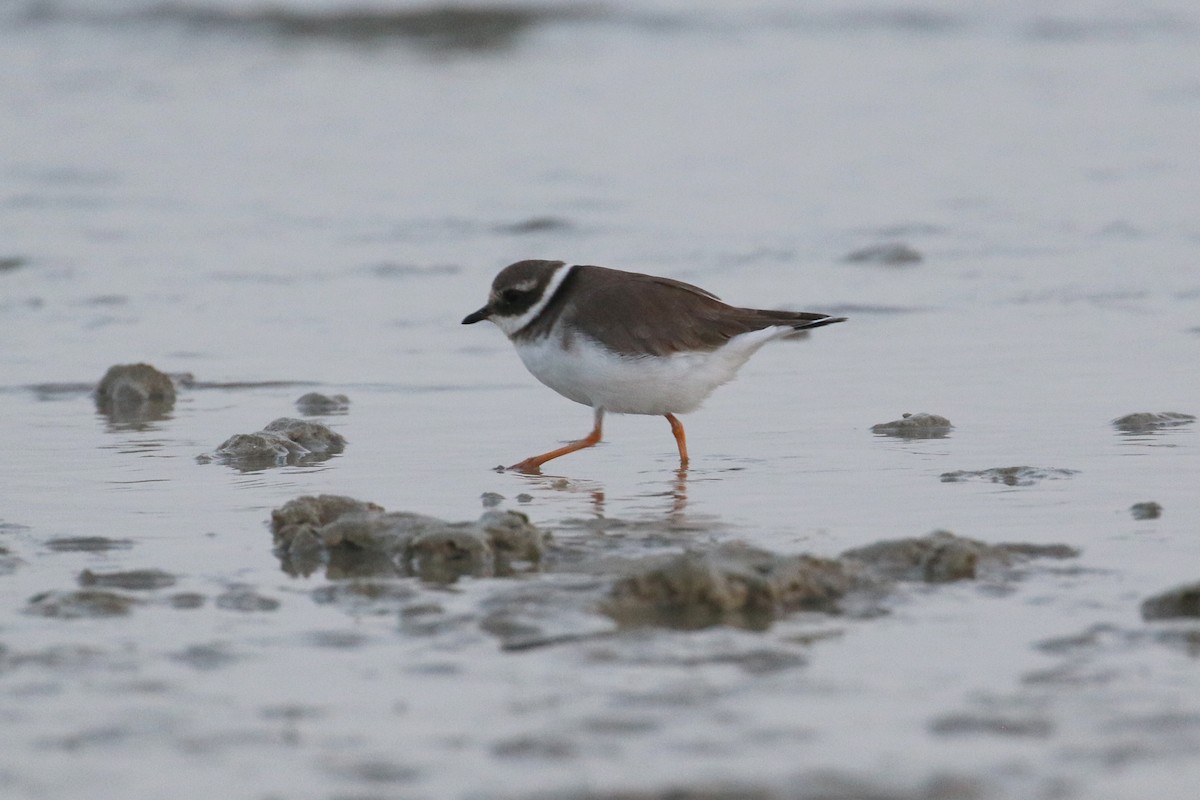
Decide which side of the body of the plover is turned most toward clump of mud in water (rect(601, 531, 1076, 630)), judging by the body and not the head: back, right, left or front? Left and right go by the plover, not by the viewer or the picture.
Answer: left

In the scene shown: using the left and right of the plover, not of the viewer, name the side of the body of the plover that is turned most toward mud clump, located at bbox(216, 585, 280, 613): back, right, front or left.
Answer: left

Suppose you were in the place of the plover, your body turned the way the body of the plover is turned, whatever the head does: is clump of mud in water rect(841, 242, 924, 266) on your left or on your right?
on your right

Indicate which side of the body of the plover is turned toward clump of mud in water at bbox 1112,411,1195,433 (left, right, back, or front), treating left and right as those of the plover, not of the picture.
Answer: back

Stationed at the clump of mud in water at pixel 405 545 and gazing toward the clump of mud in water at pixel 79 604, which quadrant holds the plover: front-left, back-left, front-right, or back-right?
back-right

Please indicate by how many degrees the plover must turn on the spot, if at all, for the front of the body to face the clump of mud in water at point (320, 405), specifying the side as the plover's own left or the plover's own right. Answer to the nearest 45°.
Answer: approximately 45° to the plover's own right

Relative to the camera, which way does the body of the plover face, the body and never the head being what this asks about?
to the viewer's left

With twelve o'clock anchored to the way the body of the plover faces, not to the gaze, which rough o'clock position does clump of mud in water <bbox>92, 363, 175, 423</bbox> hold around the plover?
The clump of mud in water is roughly at 1 o'clock from the plover.

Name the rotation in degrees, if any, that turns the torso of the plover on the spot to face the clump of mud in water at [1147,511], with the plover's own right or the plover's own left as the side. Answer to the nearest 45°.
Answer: approximately 135° to the plover's own left

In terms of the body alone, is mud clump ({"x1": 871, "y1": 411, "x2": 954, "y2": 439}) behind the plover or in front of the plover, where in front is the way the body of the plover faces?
behind

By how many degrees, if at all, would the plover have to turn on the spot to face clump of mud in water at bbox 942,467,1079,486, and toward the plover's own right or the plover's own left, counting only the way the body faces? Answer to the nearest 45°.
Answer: approximately 180°
